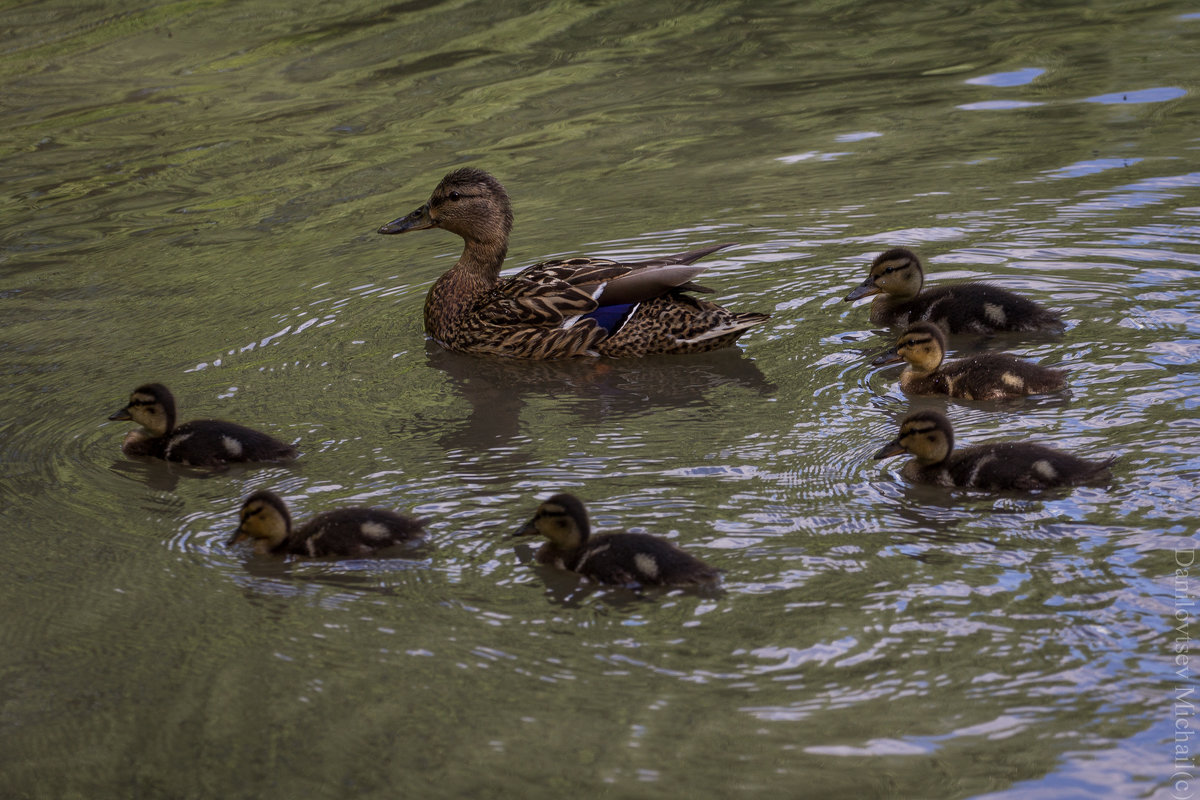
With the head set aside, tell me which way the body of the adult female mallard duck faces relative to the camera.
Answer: to the viewer's left

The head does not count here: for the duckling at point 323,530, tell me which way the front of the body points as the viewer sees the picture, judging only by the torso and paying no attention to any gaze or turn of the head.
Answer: to the viewer's left

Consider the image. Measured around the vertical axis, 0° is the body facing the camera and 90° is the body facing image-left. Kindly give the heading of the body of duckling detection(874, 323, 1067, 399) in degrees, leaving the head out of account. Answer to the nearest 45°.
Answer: approximately 90°

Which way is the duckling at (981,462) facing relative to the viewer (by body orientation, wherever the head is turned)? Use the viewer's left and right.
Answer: facing to the left of the viewer

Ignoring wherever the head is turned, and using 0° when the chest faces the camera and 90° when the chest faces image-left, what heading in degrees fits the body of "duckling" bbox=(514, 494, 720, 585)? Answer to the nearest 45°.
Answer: approximately 90°

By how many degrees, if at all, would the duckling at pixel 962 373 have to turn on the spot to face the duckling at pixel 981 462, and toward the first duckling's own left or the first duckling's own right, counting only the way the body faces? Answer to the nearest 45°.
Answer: approximately 90° to the first duckling's own left

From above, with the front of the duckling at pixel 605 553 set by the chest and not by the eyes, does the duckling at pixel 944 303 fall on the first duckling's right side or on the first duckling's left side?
on the first duckling's right side

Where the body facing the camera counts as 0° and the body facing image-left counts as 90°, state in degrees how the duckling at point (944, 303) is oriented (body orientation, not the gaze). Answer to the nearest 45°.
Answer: approximately 90°

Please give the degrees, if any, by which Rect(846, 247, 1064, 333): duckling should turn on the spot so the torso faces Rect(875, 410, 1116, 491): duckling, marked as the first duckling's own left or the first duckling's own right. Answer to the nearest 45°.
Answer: approximately 90° to the first duckling's own left
